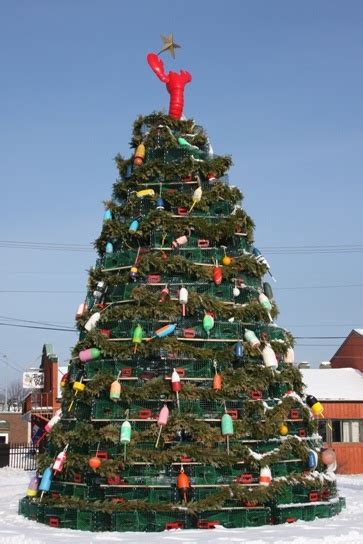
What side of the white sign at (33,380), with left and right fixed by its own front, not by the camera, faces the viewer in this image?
front

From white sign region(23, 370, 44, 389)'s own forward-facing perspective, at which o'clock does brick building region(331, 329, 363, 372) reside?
The brick building is roughly at 10 o'clock from the white sign.

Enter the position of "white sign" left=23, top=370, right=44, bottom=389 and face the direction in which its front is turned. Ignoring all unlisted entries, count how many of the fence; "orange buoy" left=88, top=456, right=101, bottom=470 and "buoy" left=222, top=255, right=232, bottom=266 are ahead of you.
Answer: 3

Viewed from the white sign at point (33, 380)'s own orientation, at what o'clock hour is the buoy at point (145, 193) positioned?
The buoy is roughly at 12 o'clock from the white sign.

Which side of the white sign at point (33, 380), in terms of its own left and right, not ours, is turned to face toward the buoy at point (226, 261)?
front

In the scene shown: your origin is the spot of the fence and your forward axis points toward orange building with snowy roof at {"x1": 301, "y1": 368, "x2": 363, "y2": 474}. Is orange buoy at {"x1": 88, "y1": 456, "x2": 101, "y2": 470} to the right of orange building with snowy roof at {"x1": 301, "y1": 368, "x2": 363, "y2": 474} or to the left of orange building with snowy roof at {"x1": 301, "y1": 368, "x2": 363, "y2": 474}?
right

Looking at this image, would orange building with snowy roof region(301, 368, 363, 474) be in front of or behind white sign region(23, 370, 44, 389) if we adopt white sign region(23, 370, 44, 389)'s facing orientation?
in front

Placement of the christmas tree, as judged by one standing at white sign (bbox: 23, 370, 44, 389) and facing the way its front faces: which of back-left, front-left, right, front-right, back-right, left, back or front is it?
front

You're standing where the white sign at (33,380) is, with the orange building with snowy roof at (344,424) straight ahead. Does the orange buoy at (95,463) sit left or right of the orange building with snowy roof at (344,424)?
right

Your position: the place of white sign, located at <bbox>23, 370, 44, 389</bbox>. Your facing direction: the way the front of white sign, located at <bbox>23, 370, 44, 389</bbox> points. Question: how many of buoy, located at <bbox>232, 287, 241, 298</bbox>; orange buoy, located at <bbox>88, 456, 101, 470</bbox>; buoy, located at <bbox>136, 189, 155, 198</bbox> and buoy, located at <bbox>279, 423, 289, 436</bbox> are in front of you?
4

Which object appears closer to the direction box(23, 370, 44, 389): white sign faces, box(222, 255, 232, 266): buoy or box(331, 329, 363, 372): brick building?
the buoy

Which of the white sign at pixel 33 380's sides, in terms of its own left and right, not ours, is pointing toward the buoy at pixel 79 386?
front

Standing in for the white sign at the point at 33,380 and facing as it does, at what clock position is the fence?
The fence is roughly at 12 o'clock from the white sign.

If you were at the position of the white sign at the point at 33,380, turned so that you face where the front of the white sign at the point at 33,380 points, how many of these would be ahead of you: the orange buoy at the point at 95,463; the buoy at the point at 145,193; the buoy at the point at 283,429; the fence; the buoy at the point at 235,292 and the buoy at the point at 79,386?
6
